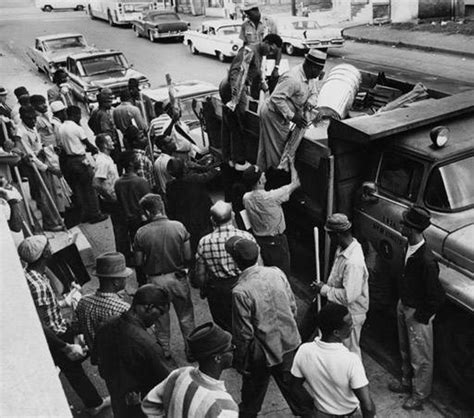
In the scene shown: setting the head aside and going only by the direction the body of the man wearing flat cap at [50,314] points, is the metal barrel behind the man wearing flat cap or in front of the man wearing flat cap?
in front

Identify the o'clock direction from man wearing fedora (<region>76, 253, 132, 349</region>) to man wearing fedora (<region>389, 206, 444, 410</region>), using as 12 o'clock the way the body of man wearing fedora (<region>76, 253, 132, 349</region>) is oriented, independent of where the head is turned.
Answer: man wearing fedora (<region>389, 206, 444, 410</region>) is roughly at 2 o'clock from man wearing fedora (<region>76, 253, 132, 349</region>).

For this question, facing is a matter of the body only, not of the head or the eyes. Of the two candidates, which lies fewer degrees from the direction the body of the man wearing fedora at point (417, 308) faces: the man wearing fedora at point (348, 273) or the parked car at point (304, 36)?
the man wearing fedora

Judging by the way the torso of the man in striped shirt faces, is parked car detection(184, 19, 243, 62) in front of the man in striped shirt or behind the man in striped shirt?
in front

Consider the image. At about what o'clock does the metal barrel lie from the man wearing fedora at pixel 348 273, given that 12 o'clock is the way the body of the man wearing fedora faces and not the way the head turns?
The metal barrel is roughly at 3 o'clock from the man wearing fedora.

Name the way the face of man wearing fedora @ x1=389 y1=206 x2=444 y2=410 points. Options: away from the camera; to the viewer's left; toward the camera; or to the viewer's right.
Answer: to the viewer's left

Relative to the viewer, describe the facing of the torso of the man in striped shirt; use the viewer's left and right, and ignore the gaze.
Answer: facing away from the viewer and to the right of the viewer

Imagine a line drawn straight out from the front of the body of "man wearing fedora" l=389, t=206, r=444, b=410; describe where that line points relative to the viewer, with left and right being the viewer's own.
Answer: facing to the left of the viewer

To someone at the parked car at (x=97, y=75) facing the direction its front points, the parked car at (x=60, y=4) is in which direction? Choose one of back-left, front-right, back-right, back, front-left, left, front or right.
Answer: back-left

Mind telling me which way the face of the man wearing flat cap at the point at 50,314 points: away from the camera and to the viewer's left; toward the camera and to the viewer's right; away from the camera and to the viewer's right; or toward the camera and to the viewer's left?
away from the camera and to the viewer's right

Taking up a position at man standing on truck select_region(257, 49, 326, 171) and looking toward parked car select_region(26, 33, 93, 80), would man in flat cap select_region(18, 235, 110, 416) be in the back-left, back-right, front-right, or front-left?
back-left
